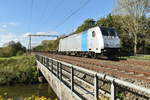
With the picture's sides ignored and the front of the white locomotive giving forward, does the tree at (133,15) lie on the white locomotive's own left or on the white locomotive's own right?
on the white locomotive's own left

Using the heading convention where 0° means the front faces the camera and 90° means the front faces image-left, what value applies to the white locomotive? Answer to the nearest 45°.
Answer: approximately 315°
